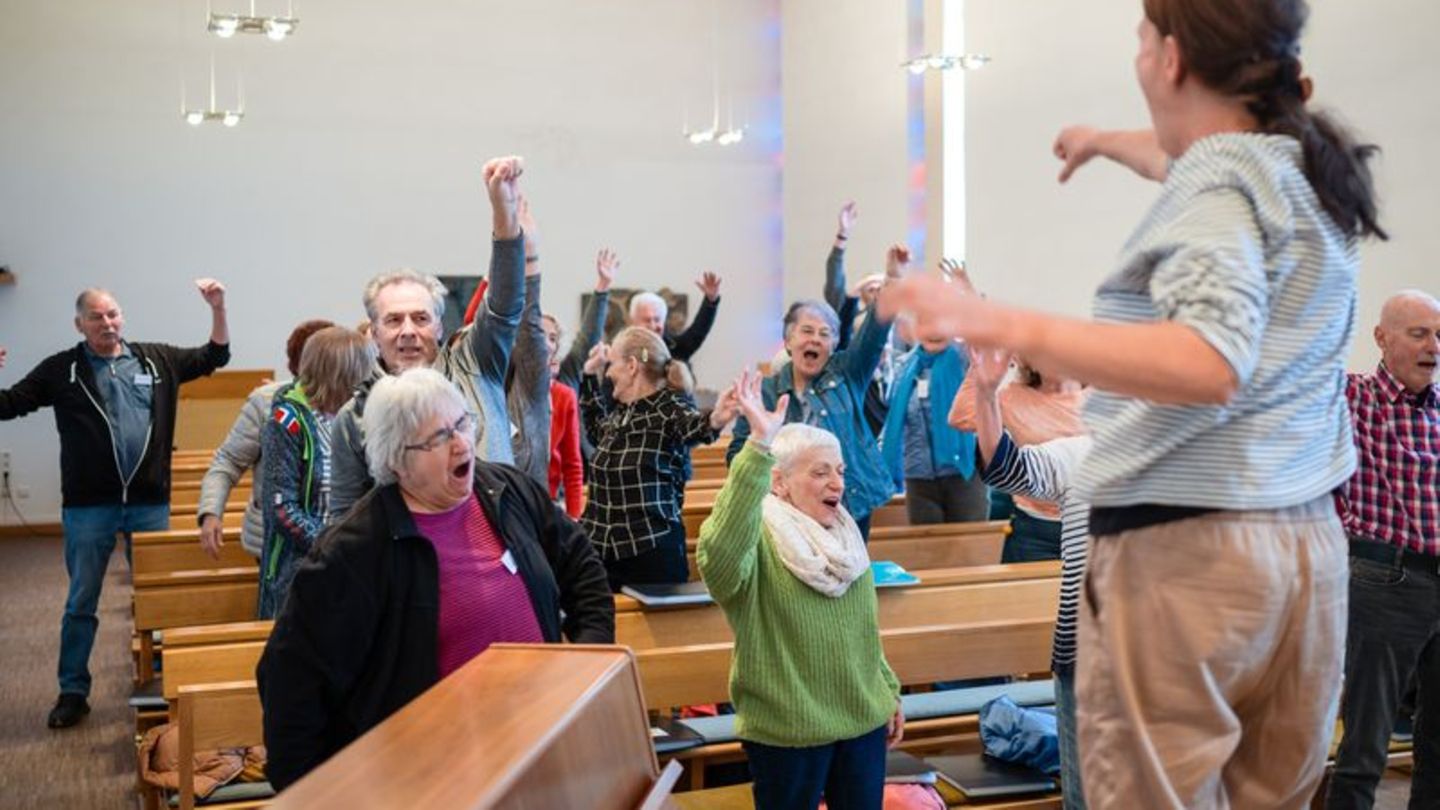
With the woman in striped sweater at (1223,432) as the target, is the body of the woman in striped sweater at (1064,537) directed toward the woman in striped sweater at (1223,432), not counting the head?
yes

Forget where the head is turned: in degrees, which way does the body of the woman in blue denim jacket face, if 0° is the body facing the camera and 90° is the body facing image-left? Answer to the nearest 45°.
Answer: approximately 0°

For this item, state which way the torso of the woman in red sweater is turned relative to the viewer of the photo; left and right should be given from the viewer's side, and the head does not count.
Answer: facing the viewer

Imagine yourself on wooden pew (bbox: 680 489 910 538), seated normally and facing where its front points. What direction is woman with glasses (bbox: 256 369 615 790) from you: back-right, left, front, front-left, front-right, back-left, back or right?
front

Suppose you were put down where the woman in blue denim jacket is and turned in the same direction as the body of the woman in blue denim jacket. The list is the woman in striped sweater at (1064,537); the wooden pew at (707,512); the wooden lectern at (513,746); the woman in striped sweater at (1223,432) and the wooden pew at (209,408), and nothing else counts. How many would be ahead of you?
3

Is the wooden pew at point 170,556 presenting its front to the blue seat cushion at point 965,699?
no

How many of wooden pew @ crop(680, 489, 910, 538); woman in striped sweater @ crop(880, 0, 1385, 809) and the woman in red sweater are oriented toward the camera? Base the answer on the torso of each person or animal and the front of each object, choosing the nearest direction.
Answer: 2

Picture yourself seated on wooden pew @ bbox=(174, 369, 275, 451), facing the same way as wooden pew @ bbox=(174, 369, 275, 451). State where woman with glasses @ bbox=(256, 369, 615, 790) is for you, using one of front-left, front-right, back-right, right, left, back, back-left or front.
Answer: front

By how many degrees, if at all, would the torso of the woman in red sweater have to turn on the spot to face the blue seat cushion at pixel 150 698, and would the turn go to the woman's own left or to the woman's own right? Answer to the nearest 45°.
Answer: approximately 45° to the woman's own right

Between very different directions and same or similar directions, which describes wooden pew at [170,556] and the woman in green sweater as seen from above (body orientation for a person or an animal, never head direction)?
same or similar directions

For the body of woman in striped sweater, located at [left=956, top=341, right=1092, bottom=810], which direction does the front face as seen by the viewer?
toward the camera

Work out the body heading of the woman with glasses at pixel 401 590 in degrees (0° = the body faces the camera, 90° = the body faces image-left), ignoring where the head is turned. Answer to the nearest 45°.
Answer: approximately 315°

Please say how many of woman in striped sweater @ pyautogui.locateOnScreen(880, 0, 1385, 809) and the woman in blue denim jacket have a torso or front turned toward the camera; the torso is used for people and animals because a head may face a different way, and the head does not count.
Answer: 1

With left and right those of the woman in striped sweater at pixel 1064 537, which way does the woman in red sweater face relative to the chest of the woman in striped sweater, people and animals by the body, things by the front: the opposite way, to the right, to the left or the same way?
the same way

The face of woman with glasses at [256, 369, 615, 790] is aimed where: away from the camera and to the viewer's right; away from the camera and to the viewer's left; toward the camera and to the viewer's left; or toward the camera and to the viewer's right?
toward the camera and to the viewer's right

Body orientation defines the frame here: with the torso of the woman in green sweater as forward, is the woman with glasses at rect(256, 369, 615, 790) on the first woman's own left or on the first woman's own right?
on the first woman's own right

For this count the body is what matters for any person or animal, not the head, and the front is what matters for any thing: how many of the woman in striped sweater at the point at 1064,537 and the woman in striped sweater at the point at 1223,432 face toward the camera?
1

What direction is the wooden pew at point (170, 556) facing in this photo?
toward the camera
